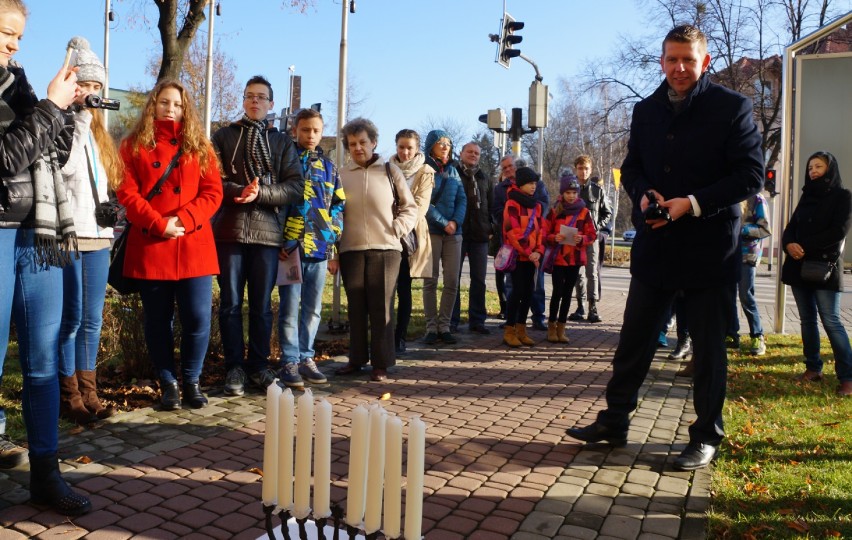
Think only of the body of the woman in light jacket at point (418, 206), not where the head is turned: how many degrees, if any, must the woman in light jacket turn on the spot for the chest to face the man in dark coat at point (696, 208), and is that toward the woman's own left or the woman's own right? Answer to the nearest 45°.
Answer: approximately 45° to the woman's own left

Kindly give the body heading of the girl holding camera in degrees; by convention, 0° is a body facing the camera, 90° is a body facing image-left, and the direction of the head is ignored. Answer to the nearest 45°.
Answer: approximately 315°

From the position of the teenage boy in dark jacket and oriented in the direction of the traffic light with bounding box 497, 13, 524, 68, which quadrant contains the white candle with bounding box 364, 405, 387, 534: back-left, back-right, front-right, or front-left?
back-right

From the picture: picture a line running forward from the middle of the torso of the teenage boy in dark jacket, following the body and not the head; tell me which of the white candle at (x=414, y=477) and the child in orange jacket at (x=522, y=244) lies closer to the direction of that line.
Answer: the white candle
